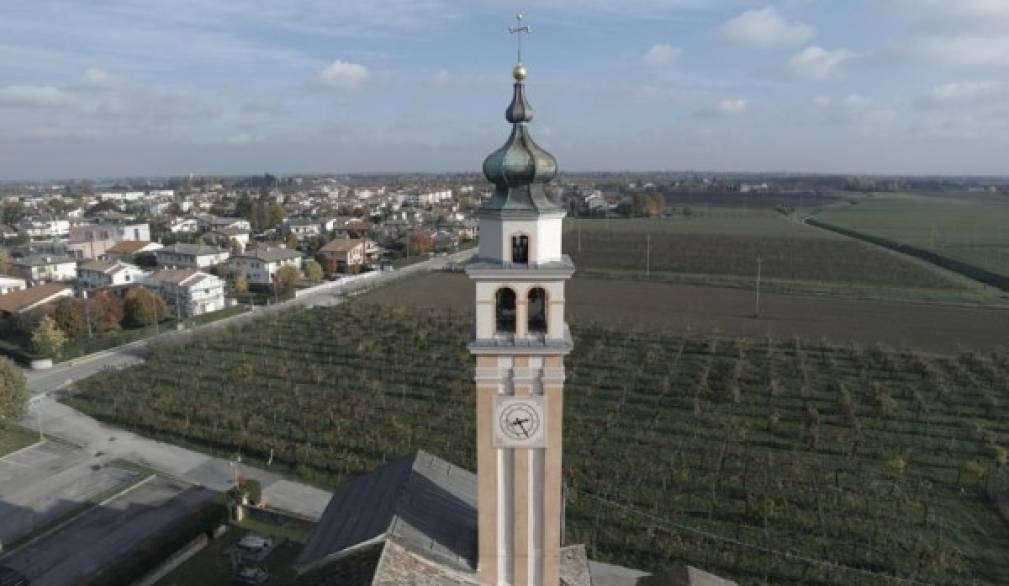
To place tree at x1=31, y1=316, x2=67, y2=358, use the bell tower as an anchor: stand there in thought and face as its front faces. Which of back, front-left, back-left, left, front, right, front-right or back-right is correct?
back-right

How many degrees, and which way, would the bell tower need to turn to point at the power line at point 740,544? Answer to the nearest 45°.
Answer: approximately 135° to its left

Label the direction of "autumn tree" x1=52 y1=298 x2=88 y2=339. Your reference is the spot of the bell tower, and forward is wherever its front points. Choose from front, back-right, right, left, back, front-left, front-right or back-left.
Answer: back-right

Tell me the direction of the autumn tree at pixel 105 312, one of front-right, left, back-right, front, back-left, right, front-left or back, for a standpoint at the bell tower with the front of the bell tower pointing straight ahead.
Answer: back-right

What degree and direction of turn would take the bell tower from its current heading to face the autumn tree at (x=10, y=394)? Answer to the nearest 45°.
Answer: approximately 135° to its right

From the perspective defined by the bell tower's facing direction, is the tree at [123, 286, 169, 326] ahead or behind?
behind

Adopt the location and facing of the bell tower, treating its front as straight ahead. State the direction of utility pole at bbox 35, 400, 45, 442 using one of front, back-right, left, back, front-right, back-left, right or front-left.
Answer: back-right

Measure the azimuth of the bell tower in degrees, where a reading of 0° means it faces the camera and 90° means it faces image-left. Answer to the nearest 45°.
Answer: approximately 0°
